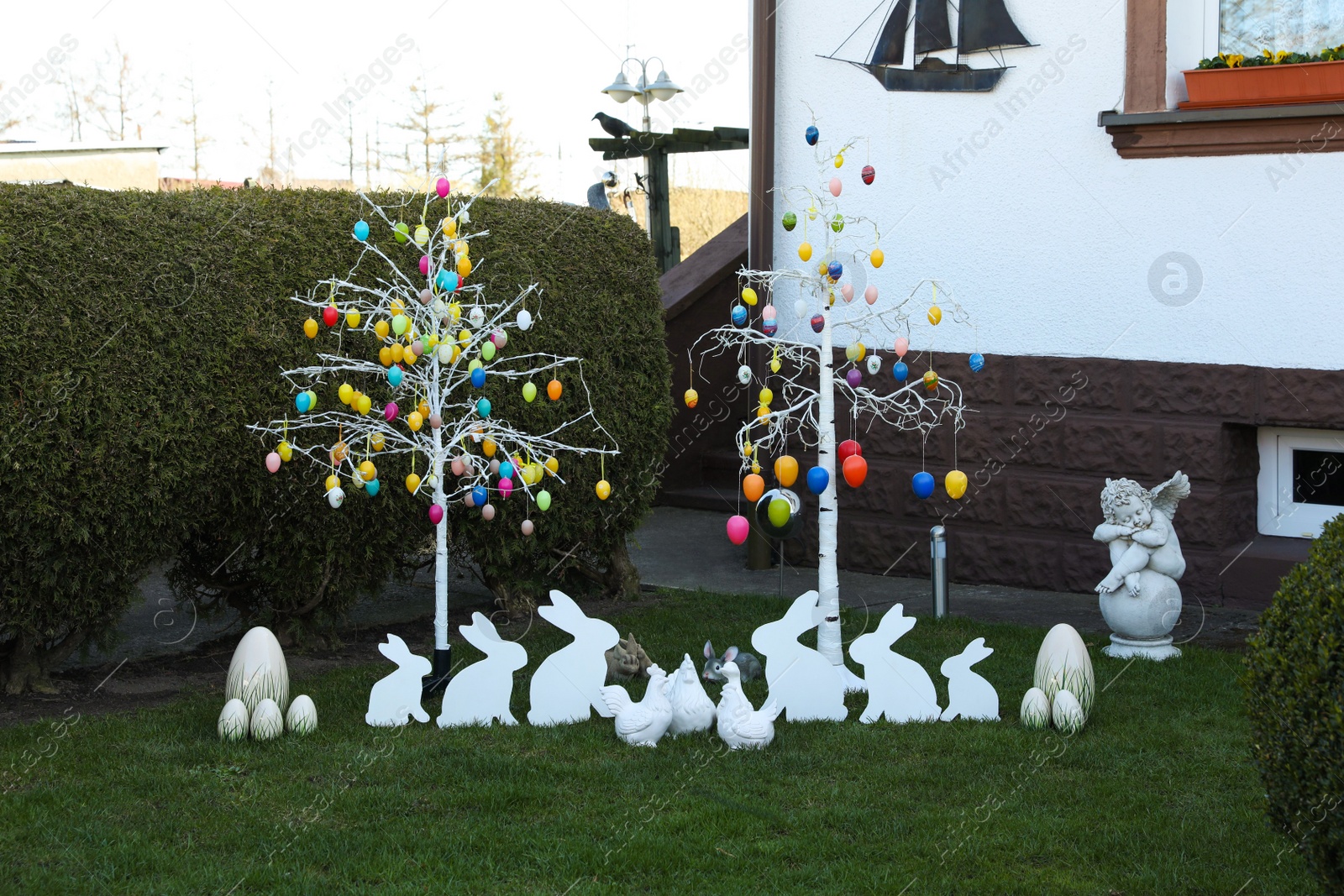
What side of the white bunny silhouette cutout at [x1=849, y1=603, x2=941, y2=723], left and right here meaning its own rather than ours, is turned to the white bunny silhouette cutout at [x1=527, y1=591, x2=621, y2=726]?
front

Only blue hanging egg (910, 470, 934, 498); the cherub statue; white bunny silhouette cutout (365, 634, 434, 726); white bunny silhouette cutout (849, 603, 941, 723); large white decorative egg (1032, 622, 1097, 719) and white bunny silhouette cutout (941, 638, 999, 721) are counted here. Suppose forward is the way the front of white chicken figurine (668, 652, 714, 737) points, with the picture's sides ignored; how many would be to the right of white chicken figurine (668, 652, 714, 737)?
1

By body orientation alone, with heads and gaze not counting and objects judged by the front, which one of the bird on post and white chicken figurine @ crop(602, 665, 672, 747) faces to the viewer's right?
the white chicken figurine

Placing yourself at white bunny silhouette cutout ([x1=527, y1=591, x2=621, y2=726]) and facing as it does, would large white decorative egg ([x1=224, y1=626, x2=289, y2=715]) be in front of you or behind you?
behind

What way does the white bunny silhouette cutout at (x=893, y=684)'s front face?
to the viewer's left

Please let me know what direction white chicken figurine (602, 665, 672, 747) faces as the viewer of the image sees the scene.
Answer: facing to the right of the viewer

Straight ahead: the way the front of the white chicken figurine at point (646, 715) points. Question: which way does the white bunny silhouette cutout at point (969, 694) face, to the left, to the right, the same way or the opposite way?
the opposite way

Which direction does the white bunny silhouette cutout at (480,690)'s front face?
to the viewer's right

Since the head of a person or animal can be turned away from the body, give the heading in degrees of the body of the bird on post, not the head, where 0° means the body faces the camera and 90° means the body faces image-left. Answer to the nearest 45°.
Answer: approximately 90°

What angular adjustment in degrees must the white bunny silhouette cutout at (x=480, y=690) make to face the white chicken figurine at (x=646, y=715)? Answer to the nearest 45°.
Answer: approximately 45° to its right

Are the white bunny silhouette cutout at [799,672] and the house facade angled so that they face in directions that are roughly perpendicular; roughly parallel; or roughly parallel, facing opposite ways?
roughly perpendicular

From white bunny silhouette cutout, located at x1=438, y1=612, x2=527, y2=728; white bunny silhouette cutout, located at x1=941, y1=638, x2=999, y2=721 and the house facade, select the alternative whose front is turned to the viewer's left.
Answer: white bunny silhouette cutout, located at x1=941, y1=638, x2=999, y2=721

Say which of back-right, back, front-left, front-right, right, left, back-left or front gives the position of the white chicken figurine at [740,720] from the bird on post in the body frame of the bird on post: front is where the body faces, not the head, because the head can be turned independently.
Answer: left

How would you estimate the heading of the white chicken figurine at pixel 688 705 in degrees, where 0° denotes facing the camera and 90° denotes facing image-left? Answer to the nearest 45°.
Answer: approximately 0°

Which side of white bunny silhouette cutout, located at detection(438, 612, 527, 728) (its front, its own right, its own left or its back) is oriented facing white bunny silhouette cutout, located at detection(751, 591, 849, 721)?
front

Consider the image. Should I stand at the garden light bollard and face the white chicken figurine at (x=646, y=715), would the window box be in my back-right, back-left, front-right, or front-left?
back-left
